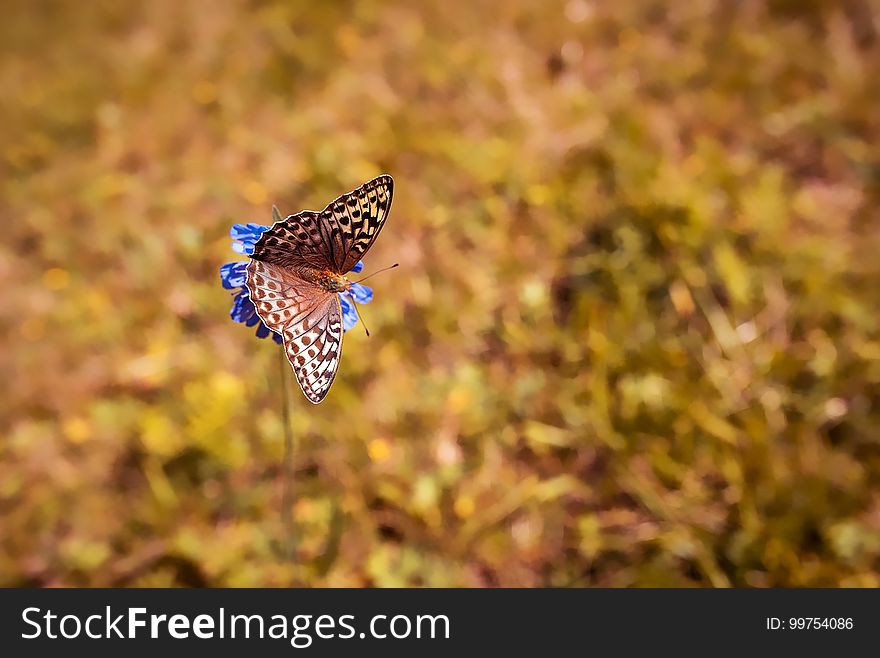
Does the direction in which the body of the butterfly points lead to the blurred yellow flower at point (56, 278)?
no

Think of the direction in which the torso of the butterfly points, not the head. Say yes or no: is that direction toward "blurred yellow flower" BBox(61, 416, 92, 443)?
no

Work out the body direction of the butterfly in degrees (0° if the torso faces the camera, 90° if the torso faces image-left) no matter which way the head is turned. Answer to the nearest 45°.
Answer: approximately 270°
